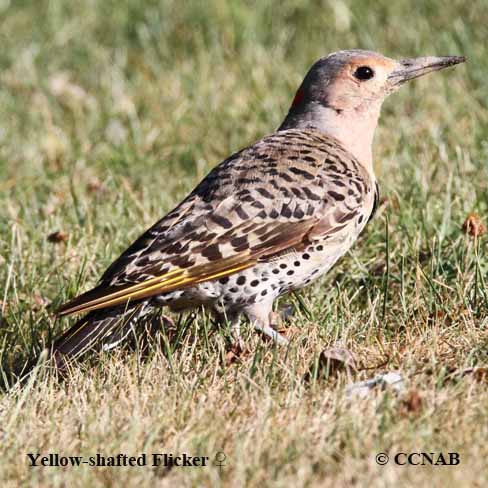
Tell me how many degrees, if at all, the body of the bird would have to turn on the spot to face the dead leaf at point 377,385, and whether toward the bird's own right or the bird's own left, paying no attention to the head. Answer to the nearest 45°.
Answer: approximately 90° to the bird's own right

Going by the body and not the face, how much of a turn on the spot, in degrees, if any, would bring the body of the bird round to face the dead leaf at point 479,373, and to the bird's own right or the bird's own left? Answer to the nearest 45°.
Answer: approximately 45° to the bird's own right

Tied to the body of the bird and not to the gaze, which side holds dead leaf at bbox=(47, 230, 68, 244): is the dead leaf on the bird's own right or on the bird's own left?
on the bird's own left

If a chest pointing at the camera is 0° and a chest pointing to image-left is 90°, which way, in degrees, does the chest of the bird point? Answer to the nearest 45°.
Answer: approximately 270°

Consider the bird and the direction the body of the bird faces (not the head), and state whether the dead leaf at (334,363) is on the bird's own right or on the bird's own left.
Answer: on the bird's own right

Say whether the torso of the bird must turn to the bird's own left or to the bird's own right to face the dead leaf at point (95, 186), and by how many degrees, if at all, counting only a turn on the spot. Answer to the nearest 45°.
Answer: approximately 90° to the bird's own left

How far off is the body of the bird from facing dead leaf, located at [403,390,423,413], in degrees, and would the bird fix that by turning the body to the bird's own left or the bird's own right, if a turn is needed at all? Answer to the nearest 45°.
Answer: approximately 90° to the bird's own right
